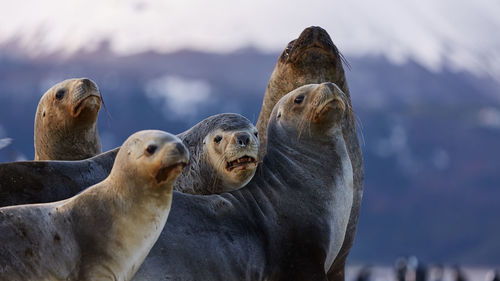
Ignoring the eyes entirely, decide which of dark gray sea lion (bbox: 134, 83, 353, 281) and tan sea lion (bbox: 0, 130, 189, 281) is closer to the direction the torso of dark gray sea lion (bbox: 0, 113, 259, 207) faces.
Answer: the dark gray sea lion

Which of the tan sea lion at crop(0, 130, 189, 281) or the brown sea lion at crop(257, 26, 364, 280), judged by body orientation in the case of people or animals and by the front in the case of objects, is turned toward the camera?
the brown sea lion

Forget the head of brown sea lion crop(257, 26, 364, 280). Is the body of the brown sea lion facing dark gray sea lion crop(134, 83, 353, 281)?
yes

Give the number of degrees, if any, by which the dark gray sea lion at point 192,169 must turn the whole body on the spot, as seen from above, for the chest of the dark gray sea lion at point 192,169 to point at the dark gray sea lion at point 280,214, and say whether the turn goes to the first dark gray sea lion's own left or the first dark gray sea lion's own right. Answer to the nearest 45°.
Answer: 0° — it already faces it

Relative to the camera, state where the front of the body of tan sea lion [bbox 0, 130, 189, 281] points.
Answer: to the viewer's right

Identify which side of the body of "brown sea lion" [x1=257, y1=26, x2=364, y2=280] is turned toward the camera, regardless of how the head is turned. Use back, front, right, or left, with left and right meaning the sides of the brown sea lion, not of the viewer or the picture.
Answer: front

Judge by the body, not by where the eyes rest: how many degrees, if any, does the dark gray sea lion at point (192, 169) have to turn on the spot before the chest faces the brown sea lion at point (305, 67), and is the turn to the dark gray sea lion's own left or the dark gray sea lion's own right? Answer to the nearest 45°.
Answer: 0° — it already faces it
